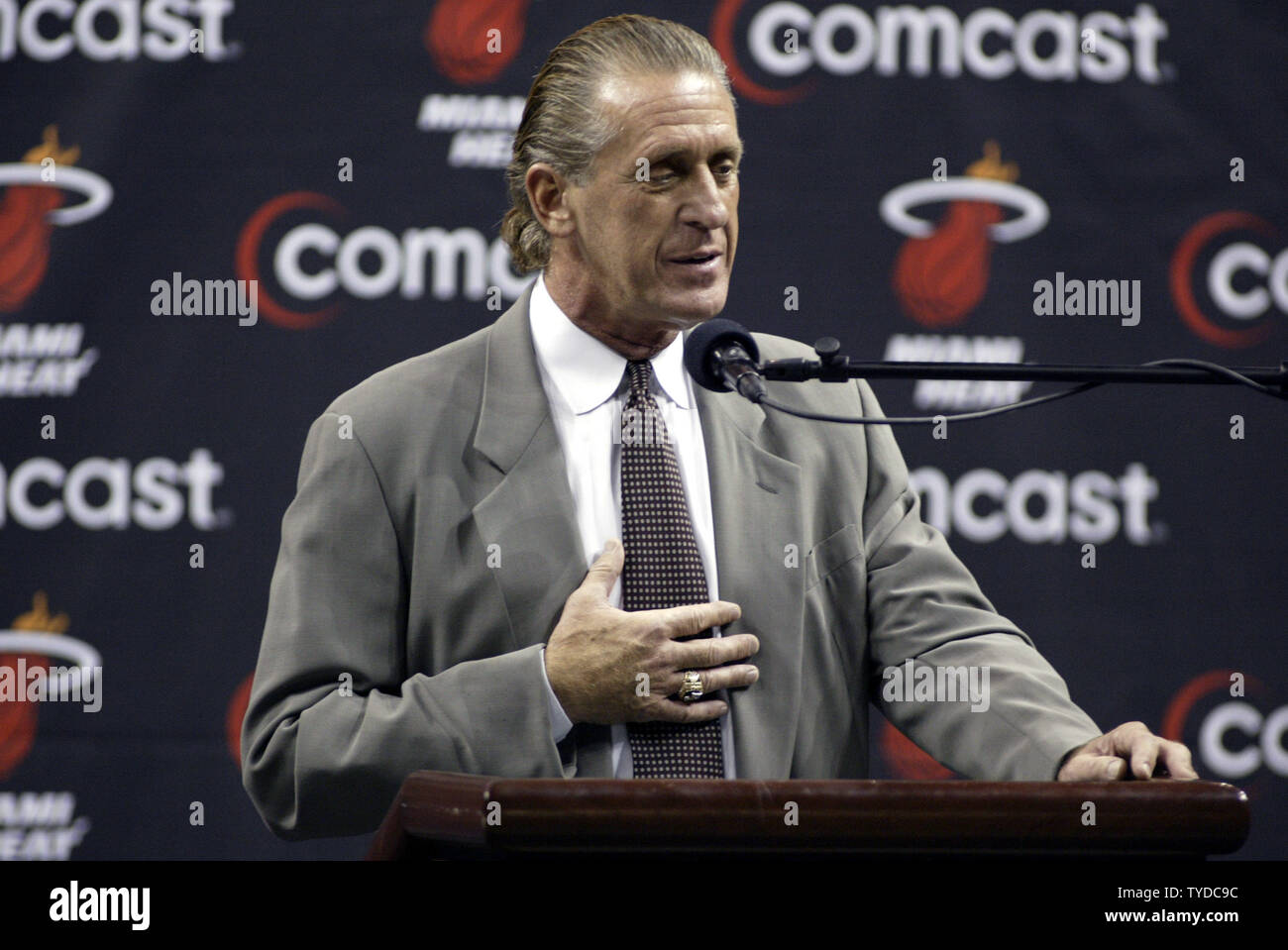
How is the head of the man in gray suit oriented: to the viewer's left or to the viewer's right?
to the viewer's right

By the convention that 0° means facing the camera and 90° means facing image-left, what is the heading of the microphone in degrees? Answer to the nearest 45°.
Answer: approximately 135°
